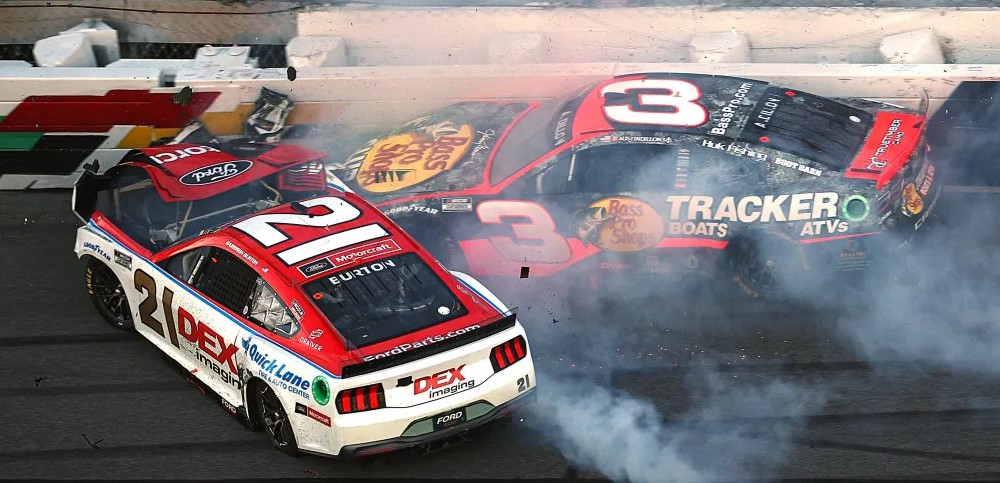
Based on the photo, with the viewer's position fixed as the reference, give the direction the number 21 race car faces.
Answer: facing away from the viewer and to the left of the viewer
